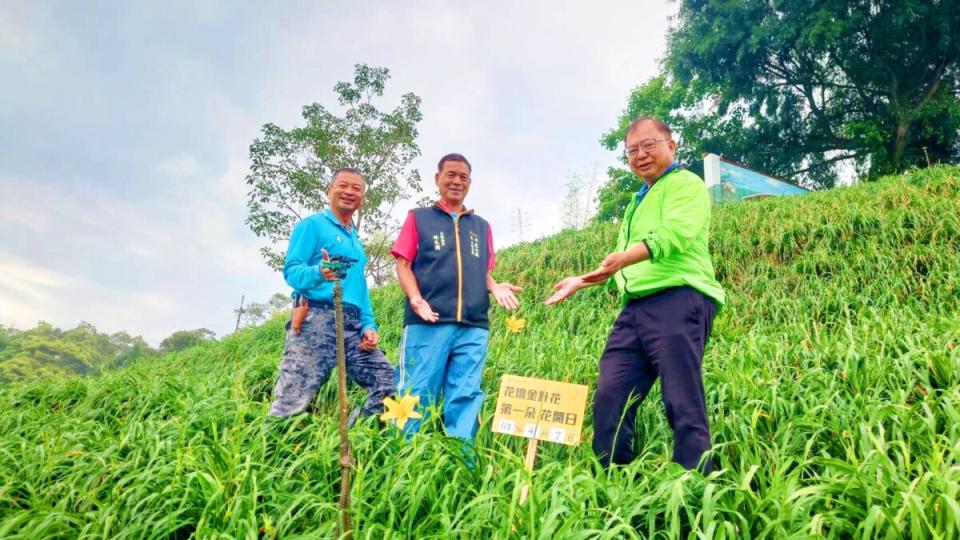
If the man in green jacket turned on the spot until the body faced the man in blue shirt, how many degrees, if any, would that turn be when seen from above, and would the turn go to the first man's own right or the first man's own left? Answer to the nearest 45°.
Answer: approximately 45° to the first man's own right

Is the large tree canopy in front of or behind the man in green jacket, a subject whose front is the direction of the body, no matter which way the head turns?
behind

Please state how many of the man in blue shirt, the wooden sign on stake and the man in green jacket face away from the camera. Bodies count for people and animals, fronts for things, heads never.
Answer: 0

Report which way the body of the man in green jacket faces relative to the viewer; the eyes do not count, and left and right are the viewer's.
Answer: facing the viewer and to the left of the viewer

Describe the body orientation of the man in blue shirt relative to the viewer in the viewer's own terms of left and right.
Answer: facing the viewer and to the right of the viewer

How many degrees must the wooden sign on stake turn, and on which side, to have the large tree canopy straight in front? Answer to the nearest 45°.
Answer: approximately 135° to its left

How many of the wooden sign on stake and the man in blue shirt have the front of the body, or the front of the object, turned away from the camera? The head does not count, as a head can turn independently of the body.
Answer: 0

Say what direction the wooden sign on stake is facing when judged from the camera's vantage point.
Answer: facing the viewer

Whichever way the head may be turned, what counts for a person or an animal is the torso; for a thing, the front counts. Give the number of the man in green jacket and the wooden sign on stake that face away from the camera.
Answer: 0
